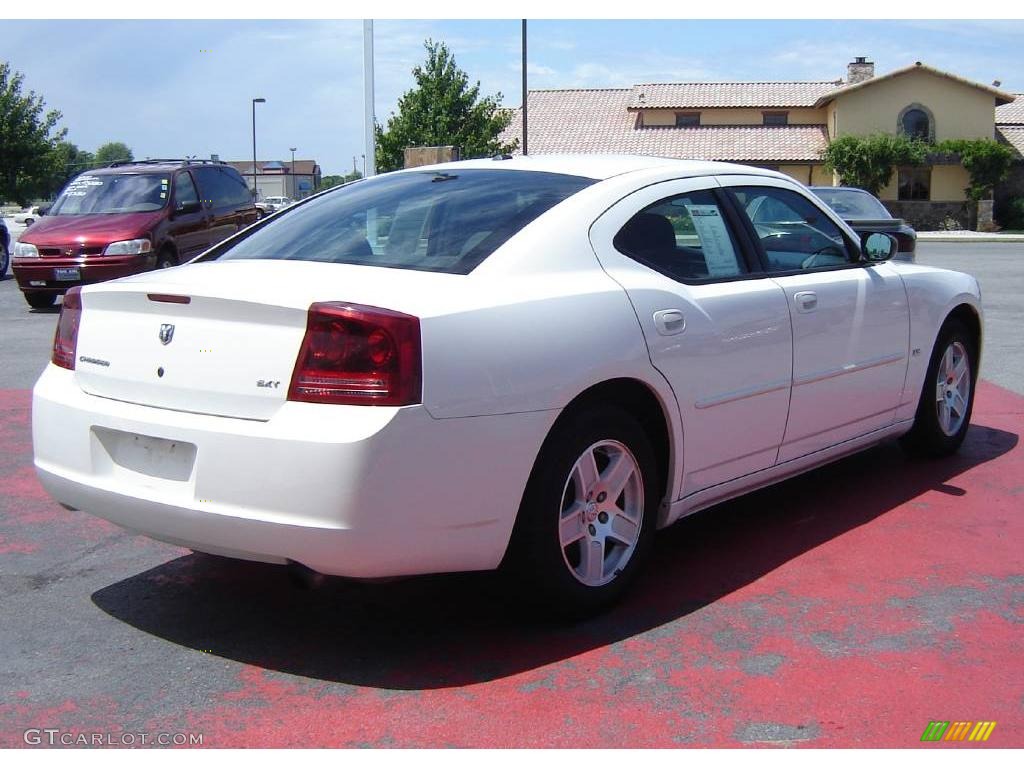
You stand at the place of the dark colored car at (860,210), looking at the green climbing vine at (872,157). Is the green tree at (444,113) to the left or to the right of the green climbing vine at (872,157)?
left

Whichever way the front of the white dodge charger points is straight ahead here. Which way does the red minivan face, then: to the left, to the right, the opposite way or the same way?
the opposite way

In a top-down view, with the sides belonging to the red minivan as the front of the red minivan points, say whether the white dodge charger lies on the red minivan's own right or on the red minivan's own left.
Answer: on the red minivan's own left

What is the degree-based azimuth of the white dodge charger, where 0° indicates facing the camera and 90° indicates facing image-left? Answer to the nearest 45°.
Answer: approximately 225°

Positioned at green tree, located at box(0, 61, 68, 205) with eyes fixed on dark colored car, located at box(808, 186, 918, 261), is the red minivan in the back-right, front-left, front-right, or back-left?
front-right

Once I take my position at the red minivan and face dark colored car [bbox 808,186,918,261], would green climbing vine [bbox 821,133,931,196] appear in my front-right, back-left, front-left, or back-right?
front-left

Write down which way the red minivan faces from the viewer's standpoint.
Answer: facing the viewer and to the left of the viewer

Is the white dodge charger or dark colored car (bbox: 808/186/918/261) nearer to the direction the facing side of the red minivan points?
the white dodge charger

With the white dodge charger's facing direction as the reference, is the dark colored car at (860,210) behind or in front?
in front

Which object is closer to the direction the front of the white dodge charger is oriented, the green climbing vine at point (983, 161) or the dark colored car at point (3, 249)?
the green climbing vine

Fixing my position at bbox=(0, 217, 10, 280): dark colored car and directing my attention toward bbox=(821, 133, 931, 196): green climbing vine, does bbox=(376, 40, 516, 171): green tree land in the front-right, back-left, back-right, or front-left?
front-left

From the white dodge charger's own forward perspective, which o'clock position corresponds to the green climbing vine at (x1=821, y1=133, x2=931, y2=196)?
The green climbing vine is roughly at 11 o'clock from the white dodge charger.

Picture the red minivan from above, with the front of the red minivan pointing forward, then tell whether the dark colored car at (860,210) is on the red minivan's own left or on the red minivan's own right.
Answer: on the red minivan's own left
